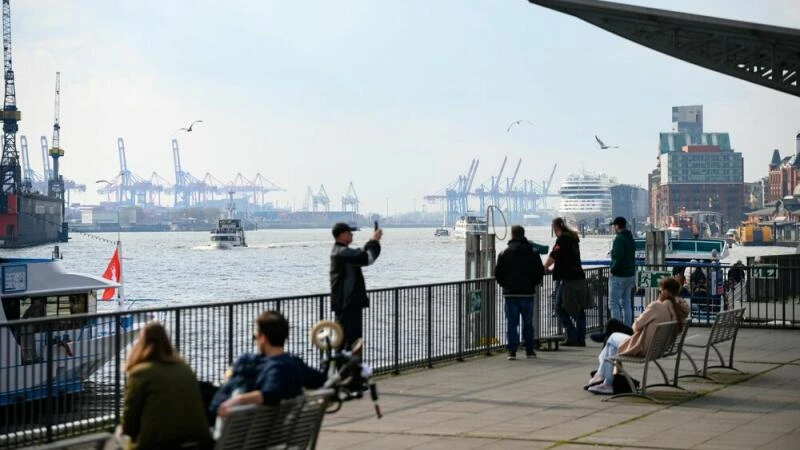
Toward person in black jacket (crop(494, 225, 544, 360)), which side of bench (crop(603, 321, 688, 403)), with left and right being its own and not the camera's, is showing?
front

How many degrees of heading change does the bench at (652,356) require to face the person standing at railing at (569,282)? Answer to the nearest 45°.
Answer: approximately 45° to its right

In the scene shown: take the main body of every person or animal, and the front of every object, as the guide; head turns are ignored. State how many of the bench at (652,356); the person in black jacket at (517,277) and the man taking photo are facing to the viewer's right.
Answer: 1

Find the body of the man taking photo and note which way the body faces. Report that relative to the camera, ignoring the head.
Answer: to the viewer's right

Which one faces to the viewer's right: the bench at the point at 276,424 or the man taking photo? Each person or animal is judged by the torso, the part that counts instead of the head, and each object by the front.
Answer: the man taking photo

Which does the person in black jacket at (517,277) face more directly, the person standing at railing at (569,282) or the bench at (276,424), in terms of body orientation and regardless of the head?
the person standing at railing

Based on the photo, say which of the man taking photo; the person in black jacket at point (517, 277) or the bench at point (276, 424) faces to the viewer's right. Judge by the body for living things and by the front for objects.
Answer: the man taking photo

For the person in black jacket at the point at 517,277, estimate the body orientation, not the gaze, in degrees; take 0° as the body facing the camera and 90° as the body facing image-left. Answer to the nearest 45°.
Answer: approximately 180°

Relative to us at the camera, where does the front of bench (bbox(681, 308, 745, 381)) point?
facing away from the viewer and to the left of the viewer

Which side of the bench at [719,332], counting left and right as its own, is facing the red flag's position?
front

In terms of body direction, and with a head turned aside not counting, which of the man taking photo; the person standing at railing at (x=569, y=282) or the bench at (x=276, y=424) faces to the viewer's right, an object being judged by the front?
the man taking photo
